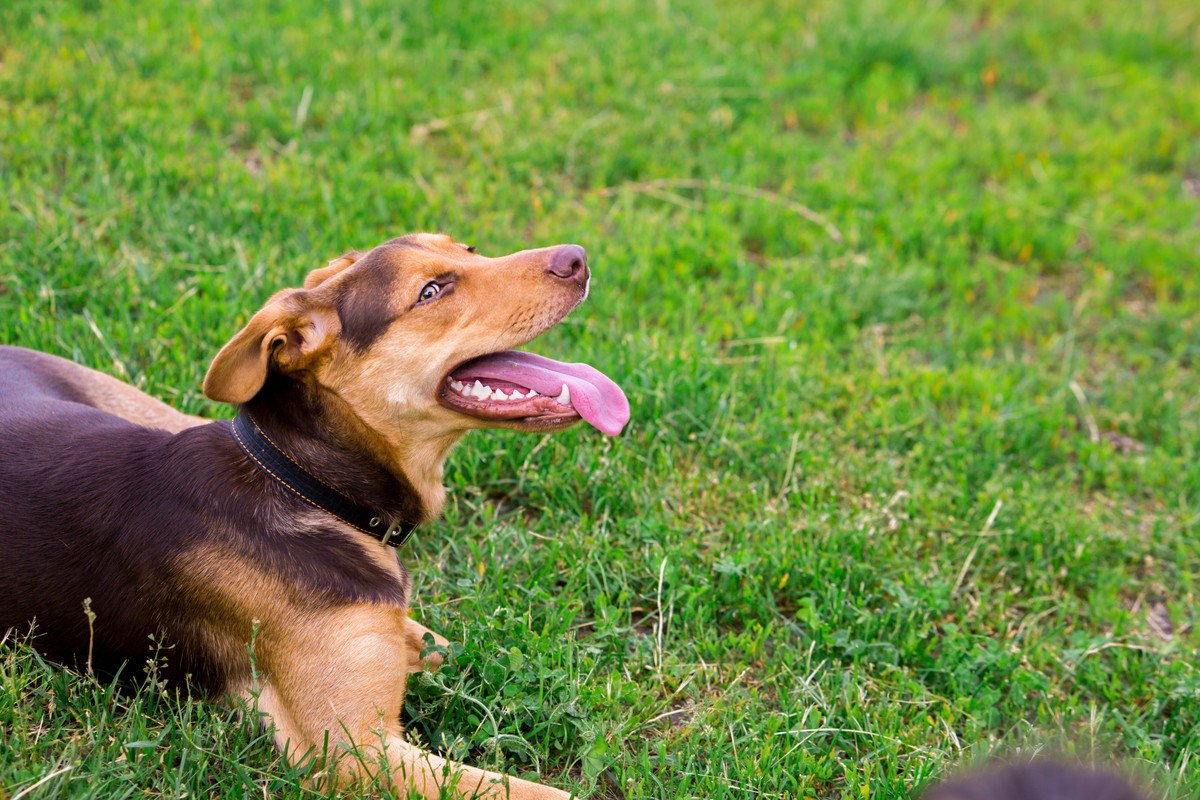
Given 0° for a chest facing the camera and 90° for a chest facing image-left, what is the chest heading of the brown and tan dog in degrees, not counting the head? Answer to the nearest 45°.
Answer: approximately 270°
